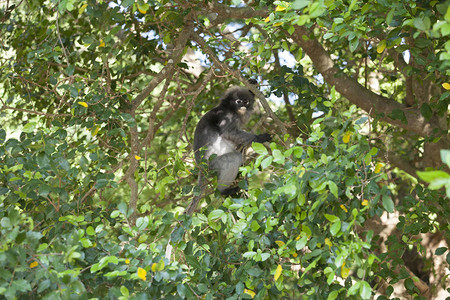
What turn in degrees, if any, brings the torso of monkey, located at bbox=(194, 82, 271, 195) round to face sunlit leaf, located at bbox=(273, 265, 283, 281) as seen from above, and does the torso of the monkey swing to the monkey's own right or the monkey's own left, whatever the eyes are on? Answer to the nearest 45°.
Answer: approximately 45° to the monkey's own right

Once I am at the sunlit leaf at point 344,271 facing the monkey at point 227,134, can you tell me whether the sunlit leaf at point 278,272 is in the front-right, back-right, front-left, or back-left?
front-left

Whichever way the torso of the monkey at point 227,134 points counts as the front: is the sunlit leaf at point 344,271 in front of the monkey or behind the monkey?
in front

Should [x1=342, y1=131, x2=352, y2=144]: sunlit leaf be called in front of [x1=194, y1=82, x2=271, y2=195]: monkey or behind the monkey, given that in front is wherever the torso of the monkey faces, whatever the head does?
in front
